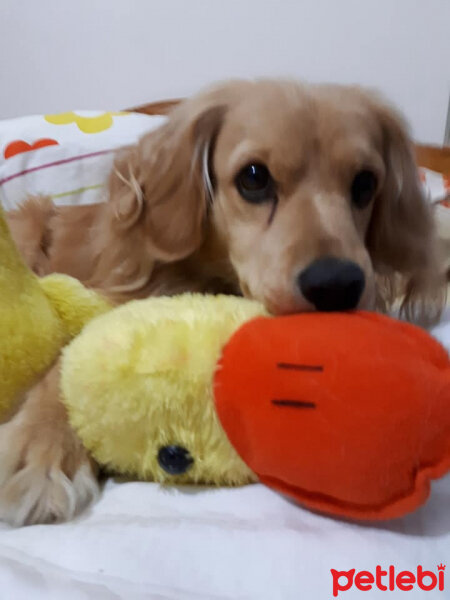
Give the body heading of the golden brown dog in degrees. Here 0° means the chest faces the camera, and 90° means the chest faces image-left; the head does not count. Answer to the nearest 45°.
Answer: approximately 315°

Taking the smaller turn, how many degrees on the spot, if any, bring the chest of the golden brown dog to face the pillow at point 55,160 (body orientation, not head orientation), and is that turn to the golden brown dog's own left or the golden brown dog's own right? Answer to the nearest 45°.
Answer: approximately 180°
